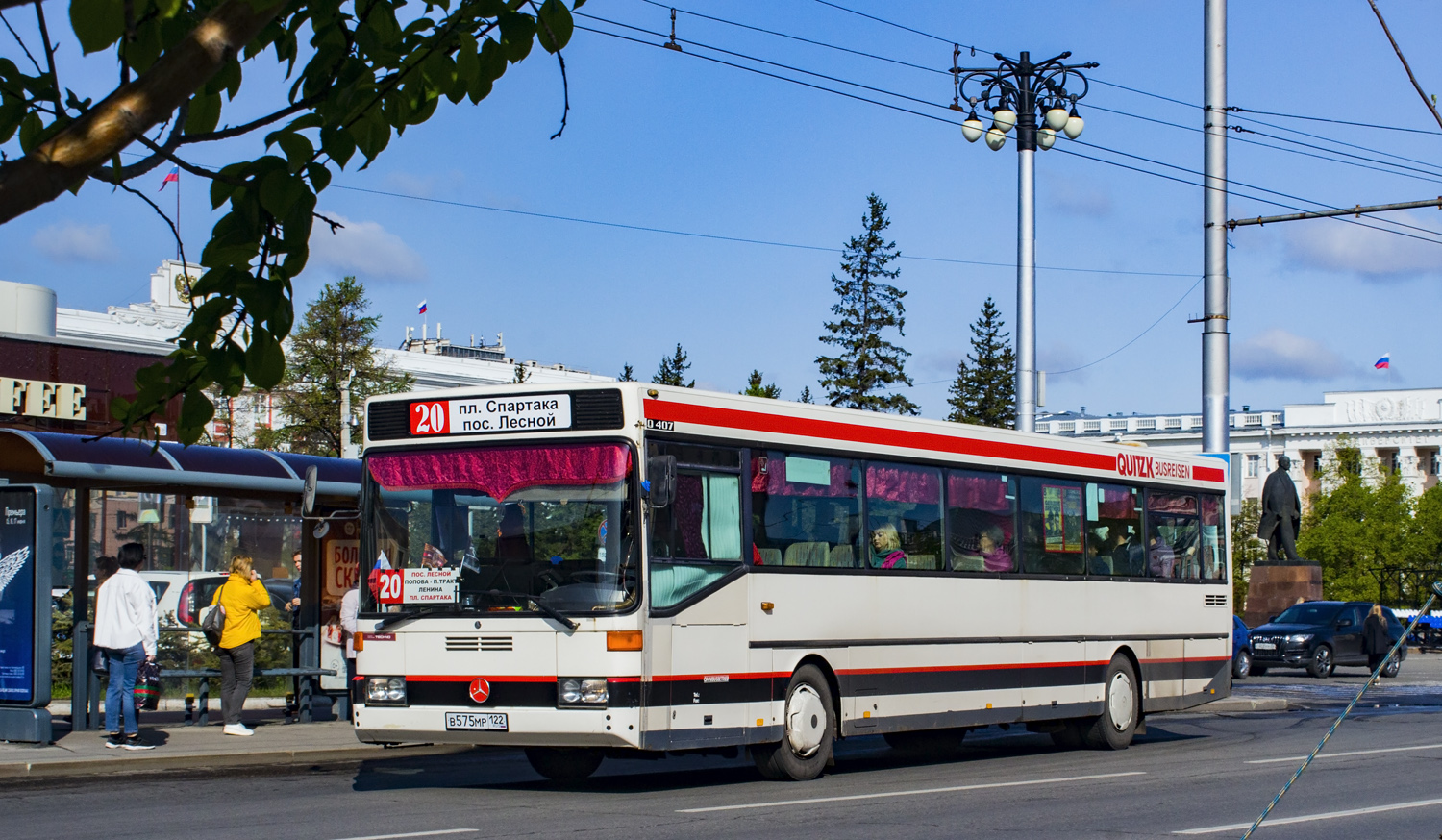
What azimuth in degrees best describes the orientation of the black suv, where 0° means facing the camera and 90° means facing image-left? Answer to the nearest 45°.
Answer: approximately 45°

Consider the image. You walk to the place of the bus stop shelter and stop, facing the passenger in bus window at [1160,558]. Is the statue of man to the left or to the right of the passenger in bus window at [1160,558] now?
left

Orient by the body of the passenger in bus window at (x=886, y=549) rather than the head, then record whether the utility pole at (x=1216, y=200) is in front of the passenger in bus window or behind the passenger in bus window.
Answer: behind

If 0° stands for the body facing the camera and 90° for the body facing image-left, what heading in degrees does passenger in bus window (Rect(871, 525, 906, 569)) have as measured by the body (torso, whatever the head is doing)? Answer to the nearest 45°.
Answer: approximately 45°

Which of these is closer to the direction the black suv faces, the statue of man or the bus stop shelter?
the bus stop shelter

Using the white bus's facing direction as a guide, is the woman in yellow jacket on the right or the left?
on its right

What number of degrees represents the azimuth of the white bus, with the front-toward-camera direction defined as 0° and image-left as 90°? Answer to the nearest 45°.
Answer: approximately 45°
